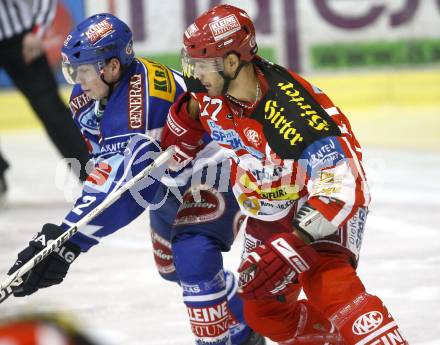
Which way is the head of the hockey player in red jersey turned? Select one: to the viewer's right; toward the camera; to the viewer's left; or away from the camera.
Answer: to the viewer's left

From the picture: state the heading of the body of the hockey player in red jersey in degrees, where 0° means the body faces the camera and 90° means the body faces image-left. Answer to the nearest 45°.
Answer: approximately 45°
